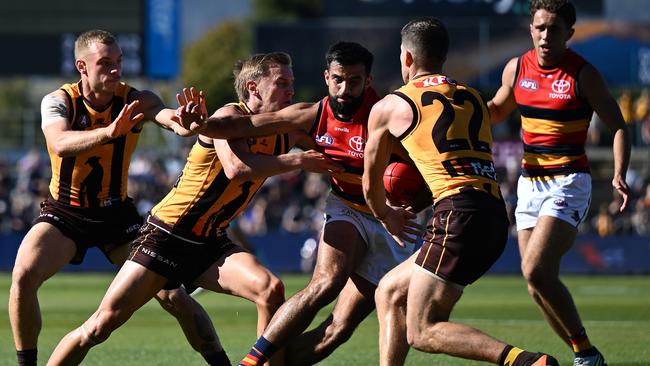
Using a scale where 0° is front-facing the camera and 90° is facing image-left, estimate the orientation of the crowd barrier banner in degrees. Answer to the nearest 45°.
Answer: approximately 0°
